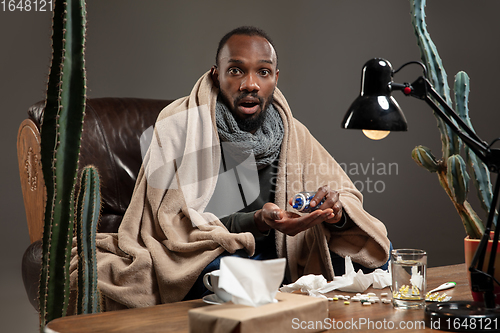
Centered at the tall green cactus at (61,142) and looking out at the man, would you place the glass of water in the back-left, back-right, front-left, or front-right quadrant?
front-right

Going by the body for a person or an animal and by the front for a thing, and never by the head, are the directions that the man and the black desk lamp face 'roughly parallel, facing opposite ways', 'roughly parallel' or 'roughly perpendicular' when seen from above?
roughly perpendicular

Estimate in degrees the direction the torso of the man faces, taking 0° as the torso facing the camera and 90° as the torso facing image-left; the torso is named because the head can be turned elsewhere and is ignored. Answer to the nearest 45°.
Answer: approximately 0°

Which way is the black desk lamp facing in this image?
to the viewer's left

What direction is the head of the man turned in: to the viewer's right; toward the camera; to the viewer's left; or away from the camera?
toward the camera

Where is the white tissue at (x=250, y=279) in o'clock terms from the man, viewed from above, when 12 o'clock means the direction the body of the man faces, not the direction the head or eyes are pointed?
The white tissue is roughly at 12 o'clock from the man.

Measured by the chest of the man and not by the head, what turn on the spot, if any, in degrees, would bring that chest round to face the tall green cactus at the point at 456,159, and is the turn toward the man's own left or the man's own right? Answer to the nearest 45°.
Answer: approximately 45° to the man's own left

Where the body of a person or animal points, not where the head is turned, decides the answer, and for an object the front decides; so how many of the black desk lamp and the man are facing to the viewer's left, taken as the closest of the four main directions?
1

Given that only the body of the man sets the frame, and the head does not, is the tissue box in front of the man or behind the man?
in front
